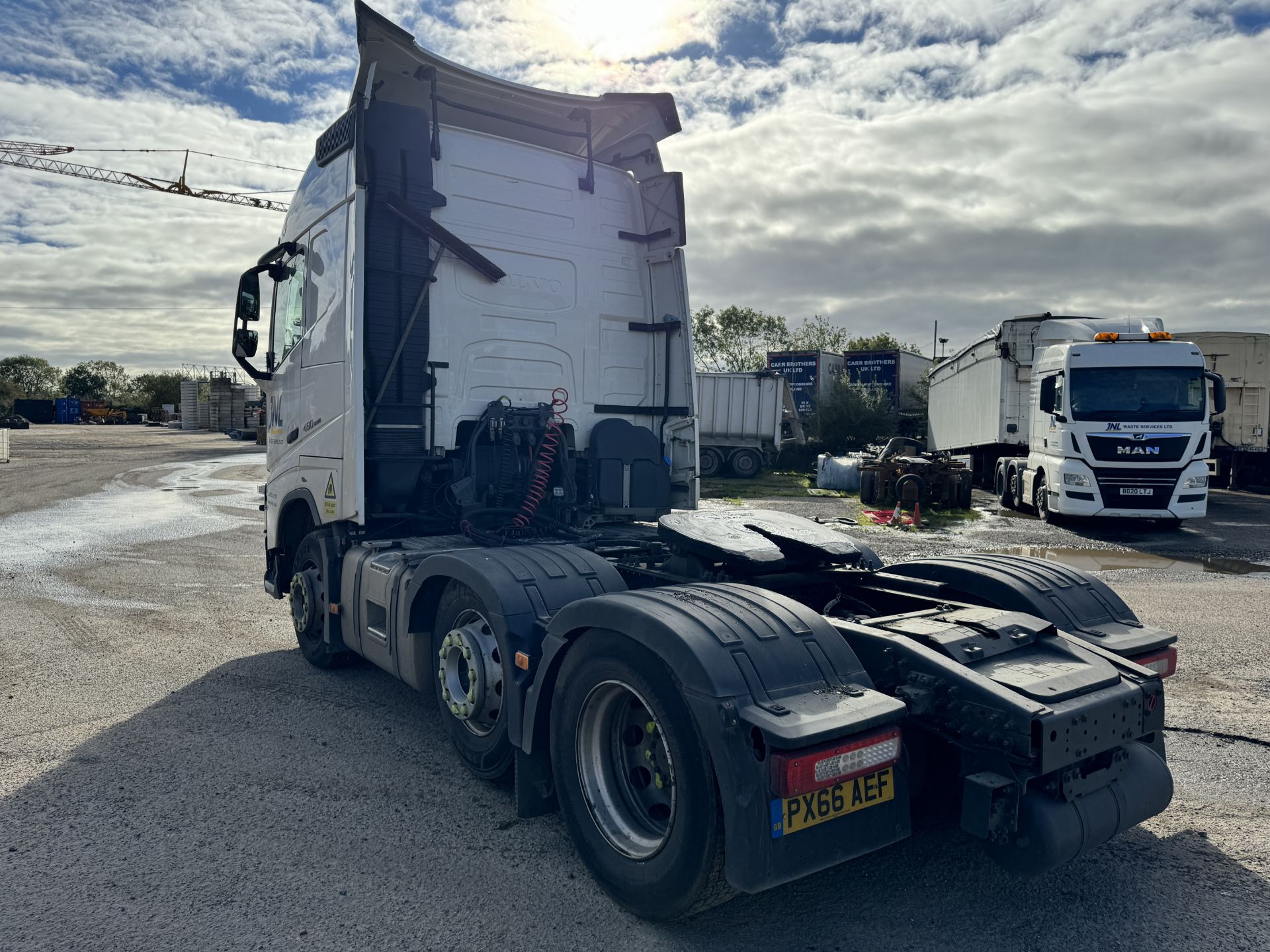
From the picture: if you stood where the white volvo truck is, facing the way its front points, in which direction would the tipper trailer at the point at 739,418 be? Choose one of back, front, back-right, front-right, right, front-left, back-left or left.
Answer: front-right

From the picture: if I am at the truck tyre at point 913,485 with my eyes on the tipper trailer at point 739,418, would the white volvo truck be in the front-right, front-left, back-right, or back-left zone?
back-left

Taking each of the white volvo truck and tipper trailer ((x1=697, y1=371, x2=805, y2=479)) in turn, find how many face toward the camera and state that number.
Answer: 0

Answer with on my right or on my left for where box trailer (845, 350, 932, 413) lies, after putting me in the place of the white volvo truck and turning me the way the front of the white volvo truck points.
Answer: on my right

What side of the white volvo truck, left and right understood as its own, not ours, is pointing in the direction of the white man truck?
right

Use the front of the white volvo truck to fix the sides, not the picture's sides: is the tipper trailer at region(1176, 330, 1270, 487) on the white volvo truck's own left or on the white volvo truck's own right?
on the white volvo truck's own right

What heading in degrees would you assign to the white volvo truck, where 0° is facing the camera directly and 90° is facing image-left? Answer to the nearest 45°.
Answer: approximately 135°

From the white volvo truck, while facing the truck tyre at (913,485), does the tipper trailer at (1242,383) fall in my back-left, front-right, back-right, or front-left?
front-right

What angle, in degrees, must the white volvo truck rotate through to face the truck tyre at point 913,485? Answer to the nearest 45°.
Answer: approximately 45° to its right

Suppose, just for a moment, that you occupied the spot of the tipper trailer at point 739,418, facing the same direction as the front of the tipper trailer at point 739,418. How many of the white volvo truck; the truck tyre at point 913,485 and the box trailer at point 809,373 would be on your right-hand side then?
1
